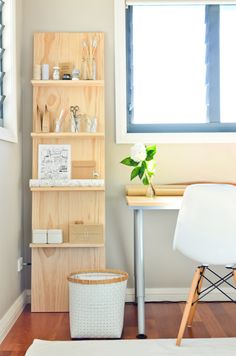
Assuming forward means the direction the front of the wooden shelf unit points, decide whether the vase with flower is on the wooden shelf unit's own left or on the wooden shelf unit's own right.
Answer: on the wooden shelf unit's own left

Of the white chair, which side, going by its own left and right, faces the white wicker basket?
left

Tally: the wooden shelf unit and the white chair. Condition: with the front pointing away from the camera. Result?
1

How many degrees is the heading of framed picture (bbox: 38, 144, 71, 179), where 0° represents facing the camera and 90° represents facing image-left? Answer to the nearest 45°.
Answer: approximately 0°

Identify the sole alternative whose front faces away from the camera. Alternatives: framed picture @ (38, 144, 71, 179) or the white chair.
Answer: the white chair

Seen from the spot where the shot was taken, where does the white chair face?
facing away from the viewer

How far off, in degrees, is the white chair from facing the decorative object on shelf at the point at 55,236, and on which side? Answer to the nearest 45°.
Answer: approximately 45° to its left

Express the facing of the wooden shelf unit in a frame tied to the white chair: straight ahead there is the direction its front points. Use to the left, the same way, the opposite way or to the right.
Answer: the opposite way

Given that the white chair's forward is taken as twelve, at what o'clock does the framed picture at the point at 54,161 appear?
The framed picture is roughly at 10 o'clock from the white chair.
